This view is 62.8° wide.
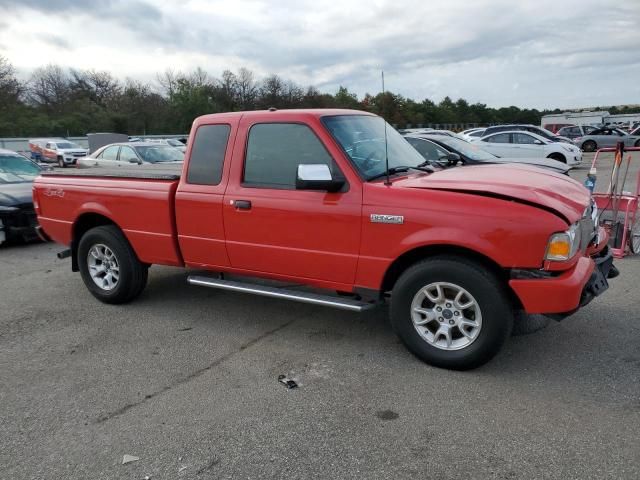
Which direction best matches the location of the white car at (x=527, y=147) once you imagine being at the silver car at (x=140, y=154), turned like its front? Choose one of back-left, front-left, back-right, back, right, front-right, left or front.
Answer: front-left

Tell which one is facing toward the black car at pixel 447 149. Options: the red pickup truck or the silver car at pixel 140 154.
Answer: the silver car

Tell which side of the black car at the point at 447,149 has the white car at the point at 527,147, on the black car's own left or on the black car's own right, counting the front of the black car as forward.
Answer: on the black car's own left

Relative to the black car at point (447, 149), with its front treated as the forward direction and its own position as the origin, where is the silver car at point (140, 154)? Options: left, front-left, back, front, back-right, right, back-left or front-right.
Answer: back-right

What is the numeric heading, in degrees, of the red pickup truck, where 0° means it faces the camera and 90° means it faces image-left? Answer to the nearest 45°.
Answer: approximately 315°

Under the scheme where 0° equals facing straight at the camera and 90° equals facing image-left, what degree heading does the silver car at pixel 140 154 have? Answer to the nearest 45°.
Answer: approximately 315°

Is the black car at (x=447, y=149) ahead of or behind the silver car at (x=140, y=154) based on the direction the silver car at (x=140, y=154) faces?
ahead

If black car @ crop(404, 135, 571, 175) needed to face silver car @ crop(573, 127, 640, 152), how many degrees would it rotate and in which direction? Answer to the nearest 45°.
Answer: approximately 135° to its left

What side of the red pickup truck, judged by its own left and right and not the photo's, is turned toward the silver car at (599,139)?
left

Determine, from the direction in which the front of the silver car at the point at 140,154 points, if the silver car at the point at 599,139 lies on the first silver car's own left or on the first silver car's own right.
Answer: on the first silver car's own left

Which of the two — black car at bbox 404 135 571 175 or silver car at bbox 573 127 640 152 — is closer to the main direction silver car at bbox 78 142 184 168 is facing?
the black car

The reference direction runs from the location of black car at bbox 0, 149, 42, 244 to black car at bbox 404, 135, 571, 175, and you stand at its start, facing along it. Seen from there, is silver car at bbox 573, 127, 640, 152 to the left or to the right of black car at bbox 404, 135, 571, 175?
left
